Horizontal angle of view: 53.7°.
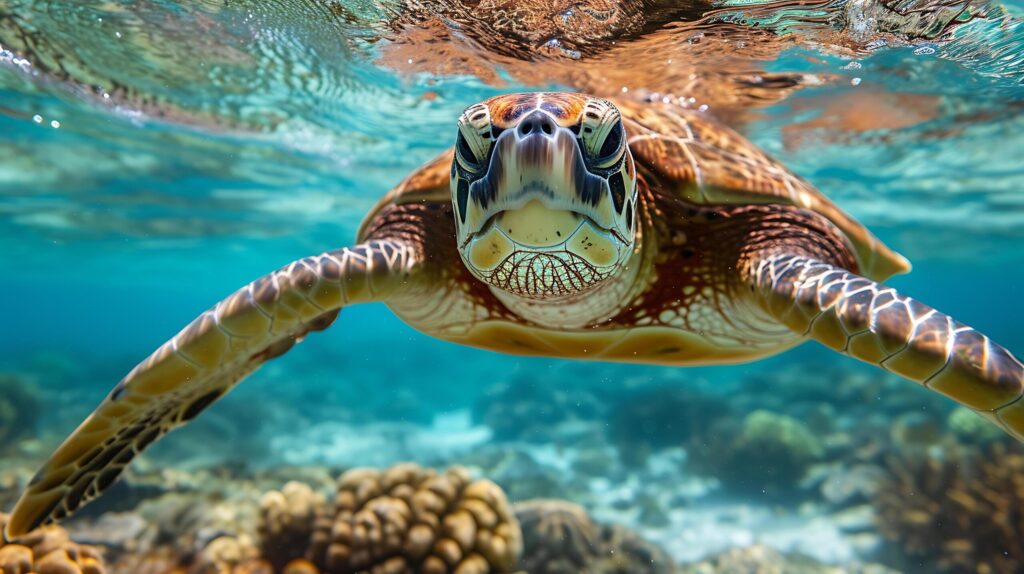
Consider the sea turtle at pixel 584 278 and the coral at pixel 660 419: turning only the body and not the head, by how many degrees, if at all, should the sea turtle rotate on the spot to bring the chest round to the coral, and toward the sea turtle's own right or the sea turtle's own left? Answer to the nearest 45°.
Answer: approximately 180°

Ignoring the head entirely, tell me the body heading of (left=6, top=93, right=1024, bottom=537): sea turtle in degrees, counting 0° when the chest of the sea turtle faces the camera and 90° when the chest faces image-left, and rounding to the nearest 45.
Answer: approximately 0°
